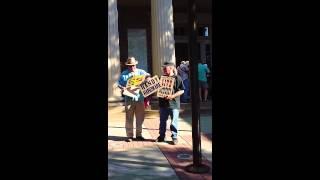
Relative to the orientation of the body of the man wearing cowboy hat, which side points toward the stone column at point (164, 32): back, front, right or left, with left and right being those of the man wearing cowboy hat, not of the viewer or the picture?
back

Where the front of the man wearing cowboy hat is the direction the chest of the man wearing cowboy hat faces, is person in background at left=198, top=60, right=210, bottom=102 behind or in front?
behind

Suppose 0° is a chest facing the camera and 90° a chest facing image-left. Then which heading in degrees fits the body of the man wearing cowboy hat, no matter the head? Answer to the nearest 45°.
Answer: approximately 0°

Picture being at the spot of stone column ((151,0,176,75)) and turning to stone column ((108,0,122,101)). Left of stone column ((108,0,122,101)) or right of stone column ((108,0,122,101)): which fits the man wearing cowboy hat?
left

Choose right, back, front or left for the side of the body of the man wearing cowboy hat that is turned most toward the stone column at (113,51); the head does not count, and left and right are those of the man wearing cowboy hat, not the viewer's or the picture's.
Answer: back
